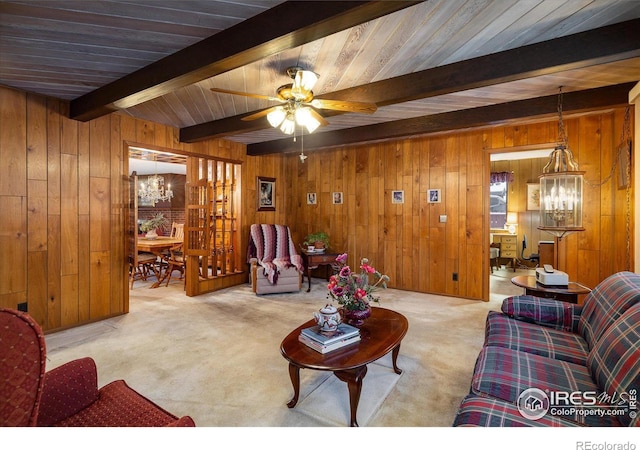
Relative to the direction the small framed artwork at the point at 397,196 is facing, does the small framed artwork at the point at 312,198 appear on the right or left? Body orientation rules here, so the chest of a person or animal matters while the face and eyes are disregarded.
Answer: on its right

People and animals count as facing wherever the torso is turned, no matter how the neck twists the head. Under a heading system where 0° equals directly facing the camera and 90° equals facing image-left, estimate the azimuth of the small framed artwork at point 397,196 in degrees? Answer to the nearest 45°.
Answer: approximately 0°

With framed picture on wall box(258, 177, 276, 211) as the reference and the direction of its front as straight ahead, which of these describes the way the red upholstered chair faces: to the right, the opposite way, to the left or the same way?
to the left

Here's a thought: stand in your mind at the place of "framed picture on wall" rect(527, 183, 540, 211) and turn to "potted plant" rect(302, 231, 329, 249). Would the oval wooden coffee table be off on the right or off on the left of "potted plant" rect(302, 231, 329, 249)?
left

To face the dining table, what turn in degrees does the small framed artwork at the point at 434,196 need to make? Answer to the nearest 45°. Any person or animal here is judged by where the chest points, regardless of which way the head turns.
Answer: approximately 90° to its right

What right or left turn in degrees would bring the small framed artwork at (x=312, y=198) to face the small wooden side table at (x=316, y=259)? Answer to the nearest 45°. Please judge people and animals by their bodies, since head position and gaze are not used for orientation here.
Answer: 0° — it already faces it

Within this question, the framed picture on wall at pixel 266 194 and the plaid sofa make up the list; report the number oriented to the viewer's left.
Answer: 1

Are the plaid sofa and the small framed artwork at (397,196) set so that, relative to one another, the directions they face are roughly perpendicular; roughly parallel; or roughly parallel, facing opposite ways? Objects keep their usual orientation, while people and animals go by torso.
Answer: roughly perpendicular

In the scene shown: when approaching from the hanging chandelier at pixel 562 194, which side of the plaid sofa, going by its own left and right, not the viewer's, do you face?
right
